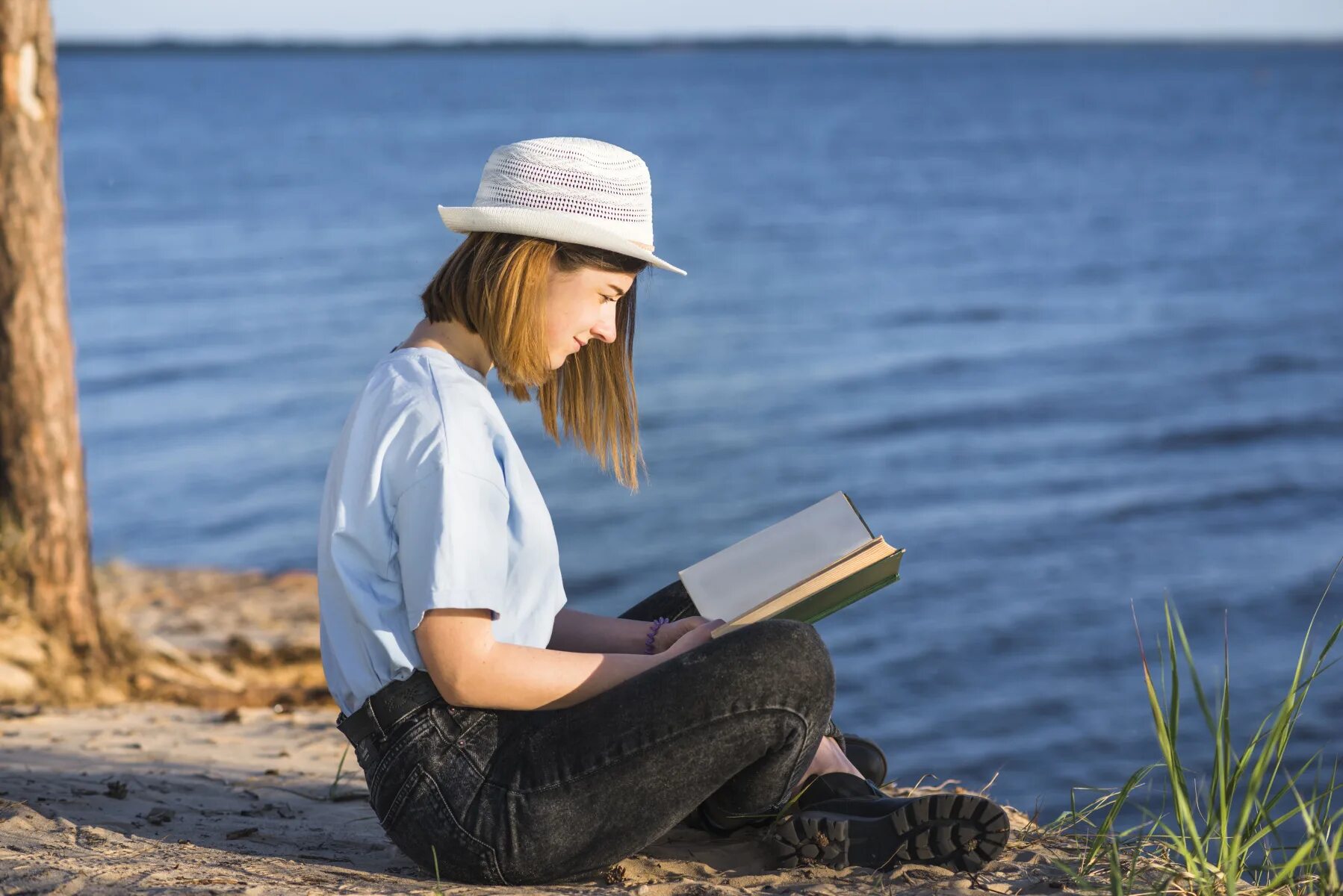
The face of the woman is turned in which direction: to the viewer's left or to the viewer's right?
to the viewer's right

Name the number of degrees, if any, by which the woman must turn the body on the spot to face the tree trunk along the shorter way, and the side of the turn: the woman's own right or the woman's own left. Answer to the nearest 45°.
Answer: approximately 135° to the woman's own left

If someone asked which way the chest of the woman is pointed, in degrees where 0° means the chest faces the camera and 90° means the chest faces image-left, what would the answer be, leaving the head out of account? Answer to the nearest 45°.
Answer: approximately 270°

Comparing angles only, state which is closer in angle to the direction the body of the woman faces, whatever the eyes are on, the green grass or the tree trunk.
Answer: the green grass

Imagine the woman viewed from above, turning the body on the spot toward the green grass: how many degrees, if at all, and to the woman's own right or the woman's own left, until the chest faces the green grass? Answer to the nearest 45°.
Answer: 0° — they already face it
